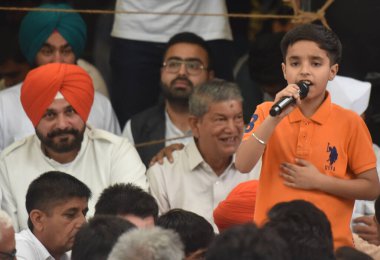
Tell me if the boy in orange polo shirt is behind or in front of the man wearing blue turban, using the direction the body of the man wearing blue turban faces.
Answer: in front

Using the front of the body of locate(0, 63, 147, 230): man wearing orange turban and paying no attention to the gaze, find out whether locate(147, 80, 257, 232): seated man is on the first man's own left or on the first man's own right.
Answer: on the first man's own left

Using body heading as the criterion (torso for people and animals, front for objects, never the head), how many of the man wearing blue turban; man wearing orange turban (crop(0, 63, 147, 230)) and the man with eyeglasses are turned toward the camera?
3

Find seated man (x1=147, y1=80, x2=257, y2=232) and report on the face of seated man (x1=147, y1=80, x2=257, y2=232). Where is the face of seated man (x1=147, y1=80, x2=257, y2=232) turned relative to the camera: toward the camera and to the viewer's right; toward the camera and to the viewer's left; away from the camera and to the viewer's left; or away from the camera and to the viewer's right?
toward the camera and to the viewer's right

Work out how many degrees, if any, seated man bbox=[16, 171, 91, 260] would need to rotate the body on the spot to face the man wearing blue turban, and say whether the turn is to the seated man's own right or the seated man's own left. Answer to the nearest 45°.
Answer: approximately 135° to the seated man's own left

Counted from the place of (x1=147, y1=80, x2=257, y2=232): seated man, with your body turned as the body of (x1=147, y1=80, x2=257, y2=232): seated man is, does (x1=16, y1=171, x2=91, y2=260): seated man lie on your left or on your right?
on your right

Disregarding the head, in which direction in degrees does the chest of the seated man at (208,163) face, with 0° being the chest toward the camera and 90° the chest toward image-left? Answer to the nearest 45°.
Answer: approximately 315°

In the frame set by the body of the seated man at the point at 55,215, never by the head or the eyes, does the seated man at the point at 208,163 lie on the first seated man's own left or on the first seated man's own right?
on the first seated man's own left

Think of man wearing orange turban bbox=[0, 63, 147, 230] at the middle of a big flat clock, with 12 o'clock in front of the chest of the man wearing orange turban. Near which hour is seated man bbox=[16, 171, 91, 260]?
The seated man is roughly at 12 o'clock from the man wearing orange turban.
